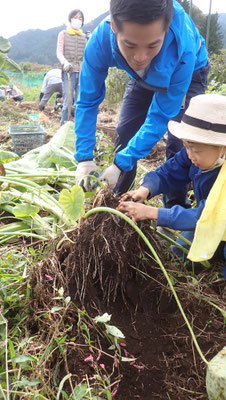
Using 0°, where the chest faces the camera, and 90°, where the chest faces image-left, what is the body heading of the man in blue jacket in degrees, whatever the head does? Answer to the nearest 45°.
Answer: approximately 45°

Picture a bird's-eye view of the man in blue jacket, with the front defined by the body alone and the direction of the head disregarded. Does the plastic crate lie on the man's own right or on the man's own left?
on the man's own right
